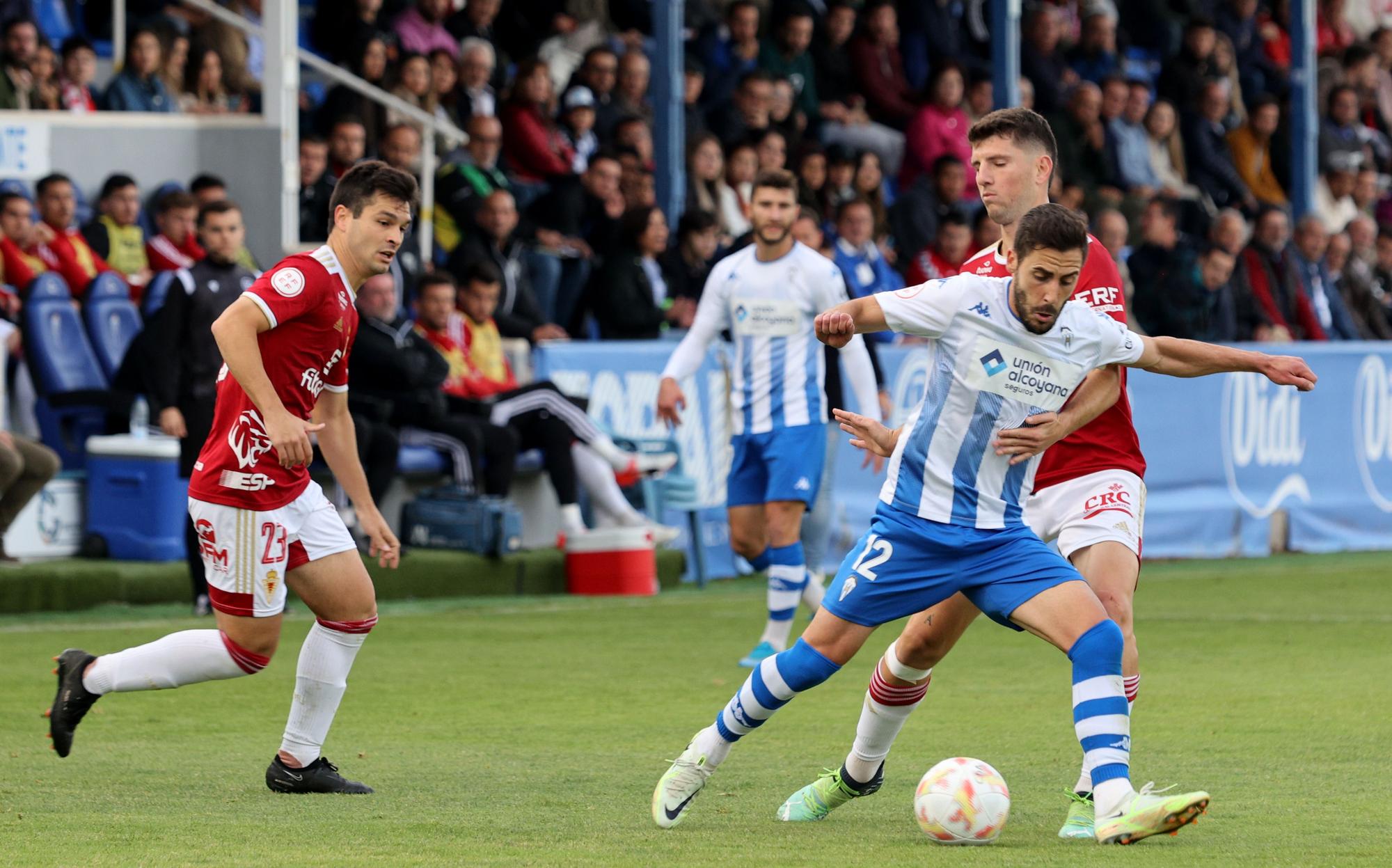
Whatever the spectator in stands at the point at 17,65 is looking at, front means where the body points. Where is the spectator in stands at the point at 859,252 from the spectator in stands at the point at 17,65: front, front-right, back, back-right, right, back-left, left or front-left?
front-left

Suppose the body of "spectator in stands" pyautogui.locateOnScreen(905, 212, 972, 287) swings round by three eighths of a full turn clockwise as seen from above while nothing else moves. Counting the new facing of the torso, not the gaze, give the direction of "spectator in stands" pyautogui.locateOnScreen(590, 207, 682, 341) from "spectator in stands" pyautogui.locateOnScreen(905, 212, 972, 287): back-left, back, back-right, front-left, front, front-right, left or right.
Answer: front-left

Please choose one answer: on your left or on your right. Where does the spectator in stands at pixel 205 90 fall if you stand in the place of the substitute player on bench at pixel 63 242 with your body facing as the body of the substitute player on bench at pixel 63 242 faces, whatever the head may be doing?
on your left

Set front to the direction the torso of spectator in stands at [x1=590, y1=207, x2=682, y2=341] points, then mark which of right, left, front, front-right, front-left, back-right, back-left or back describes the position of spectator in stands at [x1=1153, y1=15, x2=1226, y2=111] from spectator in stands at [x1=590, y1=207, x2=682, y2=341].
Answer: left

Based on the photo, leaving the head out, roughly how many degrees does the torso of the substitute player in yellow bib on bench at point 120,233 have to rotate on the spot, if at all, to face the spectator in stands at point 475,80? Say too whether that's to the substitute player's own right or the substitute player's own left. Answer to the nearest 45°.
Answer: approximately 90° to the substitute player's own left

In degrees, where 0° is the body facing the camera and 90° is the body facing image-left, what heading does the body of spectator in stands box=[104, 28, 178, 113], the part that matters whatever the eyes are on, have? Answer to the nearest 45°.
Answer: approximately 315°

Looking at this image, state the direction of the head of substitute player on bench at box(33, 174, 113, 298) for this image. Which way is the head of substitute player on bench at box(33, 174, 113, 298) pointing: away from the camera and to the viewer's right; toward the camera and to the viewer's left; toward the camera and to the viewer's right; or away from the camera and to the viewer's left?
toward the camera and to the viewer's right

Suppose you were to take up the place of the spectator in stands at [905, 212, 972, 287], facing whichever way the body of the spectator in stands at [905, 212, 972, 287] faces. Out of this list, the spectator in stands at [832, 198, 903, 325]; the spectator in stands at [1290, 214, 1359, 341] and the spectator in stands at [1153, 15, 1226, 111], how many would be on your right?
1

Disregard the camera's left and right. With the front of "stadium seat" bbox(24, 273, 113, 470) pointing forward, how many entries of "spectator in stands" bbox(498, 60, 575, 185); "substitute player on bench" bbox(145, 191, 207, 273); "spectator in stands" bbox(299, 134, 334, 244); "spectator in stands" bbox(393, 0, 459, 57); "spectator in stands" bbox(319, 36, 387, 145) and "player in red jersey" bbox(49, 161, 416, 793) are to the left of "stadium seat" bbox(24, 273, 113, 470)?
5
